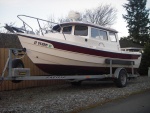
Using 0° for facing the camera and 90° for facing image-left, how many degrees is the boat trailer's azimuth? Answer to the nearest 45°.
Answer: approximately 45°

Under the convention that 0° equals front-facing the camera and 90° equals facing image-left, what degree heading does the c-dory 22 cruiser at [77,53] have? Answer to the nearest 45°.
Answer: approximately 45°
